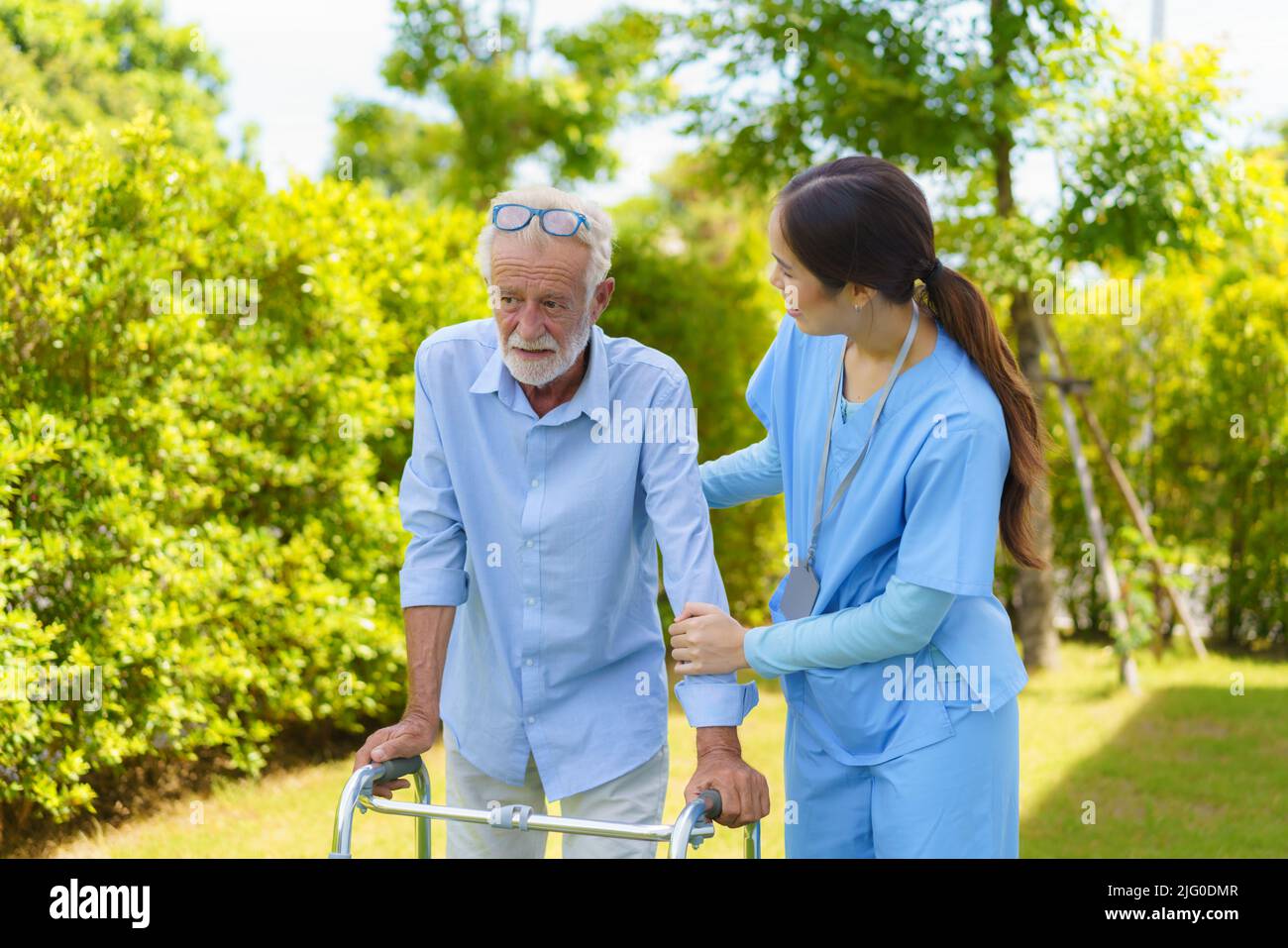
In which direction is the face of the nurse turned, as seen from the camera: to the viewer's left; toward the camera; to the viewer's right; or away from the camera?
to the viewer's left

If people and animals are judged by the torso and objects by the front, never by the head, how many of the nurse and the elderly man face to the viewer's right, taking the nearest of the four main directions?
0

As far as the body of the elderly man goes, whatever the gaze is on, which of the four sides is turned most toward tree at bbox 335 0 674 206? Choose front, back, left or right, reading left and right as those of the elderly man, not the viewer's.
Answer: back

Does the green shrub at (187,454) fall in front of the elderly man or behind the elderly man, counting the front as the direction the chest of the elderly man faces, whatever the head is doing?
behind

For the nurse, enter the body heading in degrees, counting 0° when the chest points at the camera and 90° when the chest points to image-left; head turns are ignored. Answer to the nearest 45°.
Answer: approximately 45°
